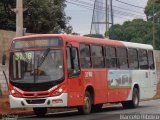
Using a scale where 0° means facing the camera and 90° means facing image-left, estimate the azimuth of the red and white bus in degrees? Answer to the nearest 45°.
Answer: approximately 45°

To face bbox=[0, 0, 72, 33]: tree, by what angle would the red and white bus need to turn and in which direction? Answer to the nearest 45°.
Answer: approximately 135° to its right
